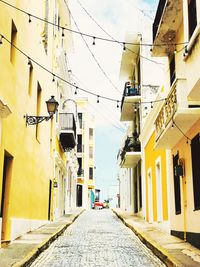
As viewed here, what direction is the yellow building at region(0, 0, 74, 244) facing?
to the viewer's right

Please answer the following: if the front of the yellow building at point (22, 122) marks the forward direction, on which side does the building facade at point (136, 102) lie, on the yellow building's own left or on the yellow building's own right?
on the yellow building's own left

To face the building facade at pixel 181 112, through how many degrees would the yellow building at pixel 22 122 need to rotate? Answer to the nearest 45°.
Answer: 0° — it already faces it

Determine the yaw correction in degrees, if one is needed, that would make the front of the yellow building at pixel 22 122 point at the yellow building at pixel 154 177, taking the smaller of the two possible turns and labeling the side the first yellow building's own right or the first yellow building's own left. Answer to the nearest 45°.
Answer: approximately 45° to the first yellow building's own left
